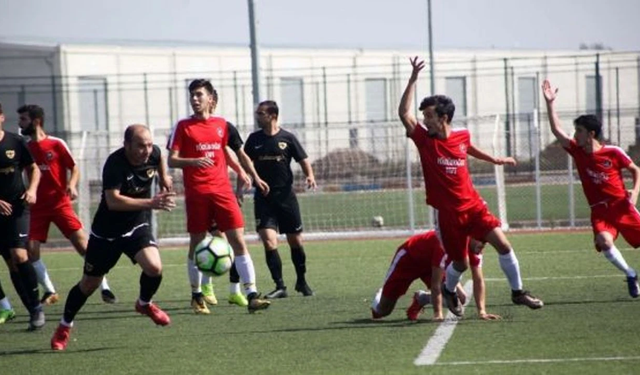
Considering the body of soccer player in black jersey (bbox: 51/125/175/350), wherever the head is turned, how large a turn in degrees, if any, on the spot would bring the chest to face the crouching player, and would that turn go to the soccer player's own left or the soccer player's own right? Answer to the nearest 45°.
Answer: approximately 45° to the soccer player's own left

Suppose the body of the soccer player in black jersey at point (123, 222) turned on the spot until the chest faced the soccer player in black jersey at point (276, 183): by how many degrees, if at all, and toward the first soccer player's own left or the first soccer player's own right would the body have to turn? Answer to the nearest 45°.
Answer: approximately 90° to the first soccer player's own left

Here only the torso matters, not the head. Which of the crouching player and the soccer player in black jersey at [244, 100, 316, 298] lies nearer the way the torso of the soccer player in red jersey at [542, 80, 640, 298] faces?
the crouching player

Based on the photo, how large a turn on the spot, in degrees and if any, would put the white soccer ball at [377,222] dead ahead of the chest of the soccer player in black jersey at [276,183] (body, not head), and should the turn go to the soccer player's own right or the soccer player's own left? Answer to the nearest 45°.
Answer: approximately 180°

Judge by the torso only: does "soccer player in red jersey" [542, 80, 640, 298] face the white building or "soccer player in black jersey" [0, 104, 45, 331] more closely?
the soccer player in black jersey

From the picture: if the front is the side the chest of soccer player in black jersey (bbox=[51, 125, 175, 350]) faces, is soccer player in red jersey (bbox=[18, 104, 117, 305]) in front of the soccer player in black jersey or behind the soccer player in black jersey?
behind

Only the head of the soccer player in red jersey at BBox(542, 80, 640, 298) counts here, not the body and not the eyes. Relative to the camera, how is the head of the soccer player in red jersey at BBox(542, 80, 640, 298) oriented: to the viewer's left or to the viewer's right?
to the viewer's left

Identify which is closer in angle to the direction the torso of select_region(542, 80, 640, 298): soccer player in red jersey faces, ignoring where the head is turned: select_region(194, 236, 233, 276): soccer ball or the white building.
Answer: the soccer ball
